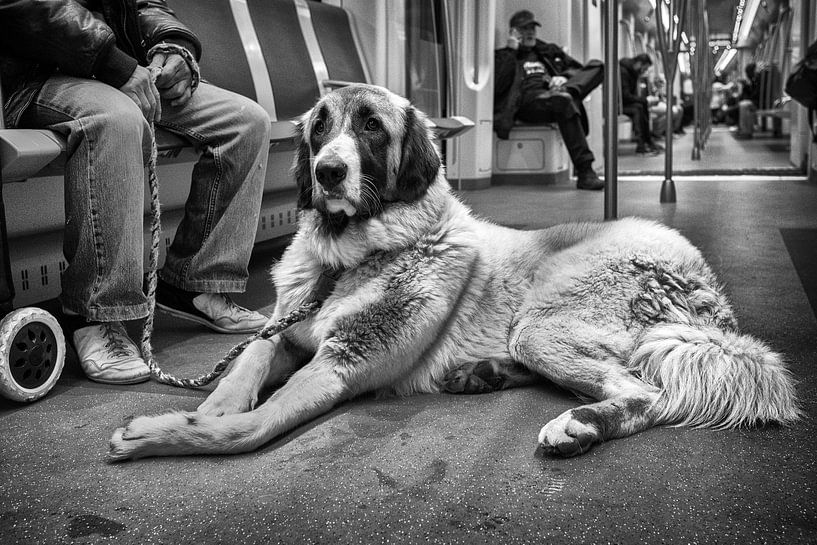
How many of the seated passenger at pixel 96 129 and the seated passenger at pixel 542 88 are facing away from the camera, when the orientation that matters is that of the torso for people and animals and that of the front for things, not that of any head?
0

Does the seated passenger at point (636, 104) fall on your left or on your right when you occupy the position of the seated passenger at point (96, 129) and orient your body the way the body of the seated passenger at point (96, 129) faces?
on your left

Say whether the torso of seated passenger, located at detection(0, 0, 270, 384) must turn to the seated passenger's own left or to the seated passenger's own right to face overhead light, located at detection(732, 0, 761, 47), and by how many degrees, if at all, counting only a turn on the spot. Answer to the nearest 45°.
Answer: approximately 90° to the seated passenger's own left

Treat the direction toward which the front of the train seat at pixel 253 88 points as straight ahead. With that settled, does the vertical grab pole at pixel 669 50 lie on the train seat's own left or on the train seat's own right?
on the train seat's own left

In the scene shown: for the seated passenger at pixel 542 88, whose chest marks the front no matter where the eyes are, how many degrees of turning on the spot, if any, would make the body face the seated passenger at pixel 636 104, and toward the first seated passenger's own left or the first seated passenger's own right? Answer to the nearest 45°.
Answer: approximately 135° to the first seated passenger's own left

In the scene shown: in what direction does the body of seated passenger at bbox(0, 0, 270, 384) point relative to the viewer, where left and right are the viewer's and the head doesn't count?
facing the viewer and to the right of the viewer

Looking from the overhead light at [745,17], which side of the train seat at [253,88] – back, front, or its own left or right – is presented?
left

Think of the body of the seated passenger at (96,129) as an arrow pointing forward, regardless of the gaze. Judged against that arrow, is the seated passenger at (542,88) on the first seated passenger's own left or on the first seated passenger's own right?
on the first seated passenger's own left

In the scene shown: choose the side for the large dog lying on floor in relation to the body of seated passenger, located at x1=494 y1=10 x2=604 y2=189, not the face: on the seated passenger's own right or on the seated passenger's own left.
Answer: on the seated passenger's own right
